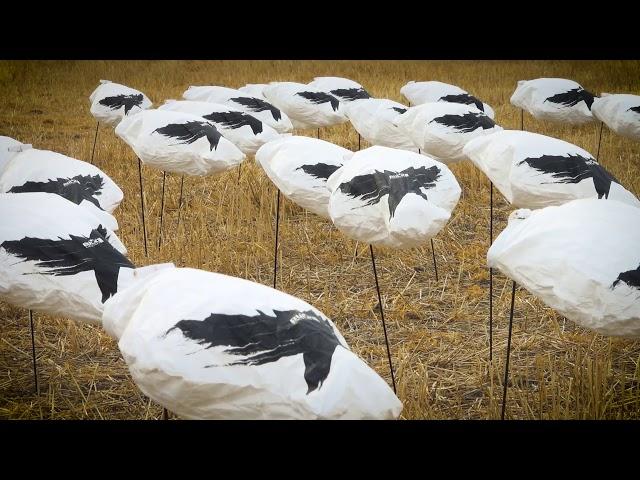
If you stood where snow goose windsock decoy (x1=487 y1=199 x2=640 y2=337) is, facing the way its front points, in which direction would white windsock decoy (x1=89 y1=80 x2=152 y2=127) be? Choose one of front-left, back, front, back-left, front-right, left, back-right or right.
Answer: front-right

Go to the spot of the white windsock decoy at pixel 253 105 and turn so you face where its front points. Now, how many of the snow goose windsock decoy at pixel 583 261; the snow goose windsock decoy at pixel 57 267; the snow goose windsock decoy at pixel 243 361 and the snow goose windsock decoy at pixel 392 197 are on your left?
4

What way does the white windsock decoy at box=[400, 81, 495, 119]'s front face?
to the viewer's left

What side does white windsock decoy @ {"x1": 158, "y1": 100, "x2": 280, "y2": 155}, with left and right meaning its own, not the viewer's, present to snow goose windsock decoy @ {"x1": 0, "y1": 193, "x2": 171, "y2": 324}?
left

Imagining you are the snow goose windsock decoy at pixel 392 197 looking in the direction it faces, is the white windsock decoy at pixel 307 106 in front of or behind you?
in front

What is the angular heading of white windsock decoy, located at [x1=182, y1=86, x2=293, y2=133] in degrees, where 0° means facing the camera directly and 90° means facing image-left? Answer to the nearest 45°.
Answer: approximately 90°

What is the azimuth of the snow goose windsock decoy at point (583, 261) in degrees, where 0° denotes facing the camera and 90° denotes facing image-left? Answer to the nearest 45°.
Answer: approximately 90°

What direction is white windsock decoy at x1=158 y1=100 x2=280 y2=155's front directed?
to the viewer's left

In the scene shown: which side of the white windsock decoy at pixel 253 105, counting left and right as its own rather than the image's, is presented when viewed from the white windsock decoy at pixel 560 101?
back

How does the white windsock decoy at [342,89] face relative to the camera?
to the viewer's left

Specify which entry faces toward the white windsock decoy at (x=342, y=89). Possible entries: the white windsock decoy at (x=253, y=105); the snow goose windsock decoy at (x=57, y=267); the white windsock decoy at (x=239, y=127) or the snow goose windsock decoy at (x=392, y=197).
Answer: the snow goose windsock decoy at (x=392, y=197)

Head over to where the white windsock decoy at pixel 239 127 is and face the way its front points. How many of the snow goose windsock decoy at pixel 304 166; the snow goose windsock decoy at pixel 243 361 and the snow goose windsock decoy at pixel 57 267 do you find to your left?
3

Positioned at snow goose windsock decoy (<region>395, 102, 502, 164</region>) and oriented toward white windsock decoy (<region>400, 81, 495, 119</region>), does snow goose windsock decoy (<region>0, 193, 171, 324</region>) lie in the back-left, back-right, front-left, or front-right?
back-left
